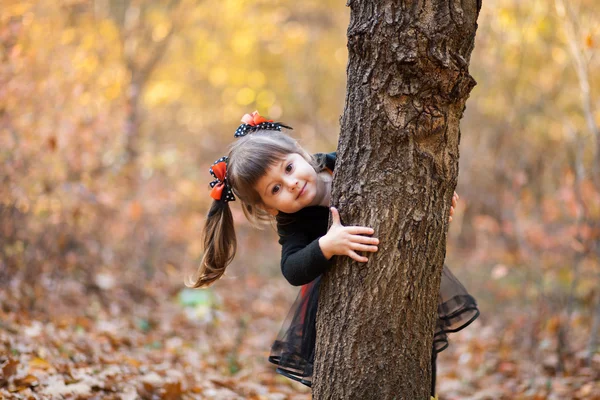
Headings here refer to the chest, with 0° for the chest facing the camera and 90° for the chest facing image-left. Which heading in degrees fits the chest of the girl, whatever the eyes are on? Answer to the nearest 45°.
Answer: approximately 0°

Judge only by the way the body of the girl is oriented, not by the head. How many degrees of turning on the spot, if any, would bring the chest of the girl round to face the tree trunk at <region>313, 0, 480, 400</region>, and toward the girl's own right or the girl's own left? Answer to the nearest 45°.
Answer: approximately 45° to the girl's own left
